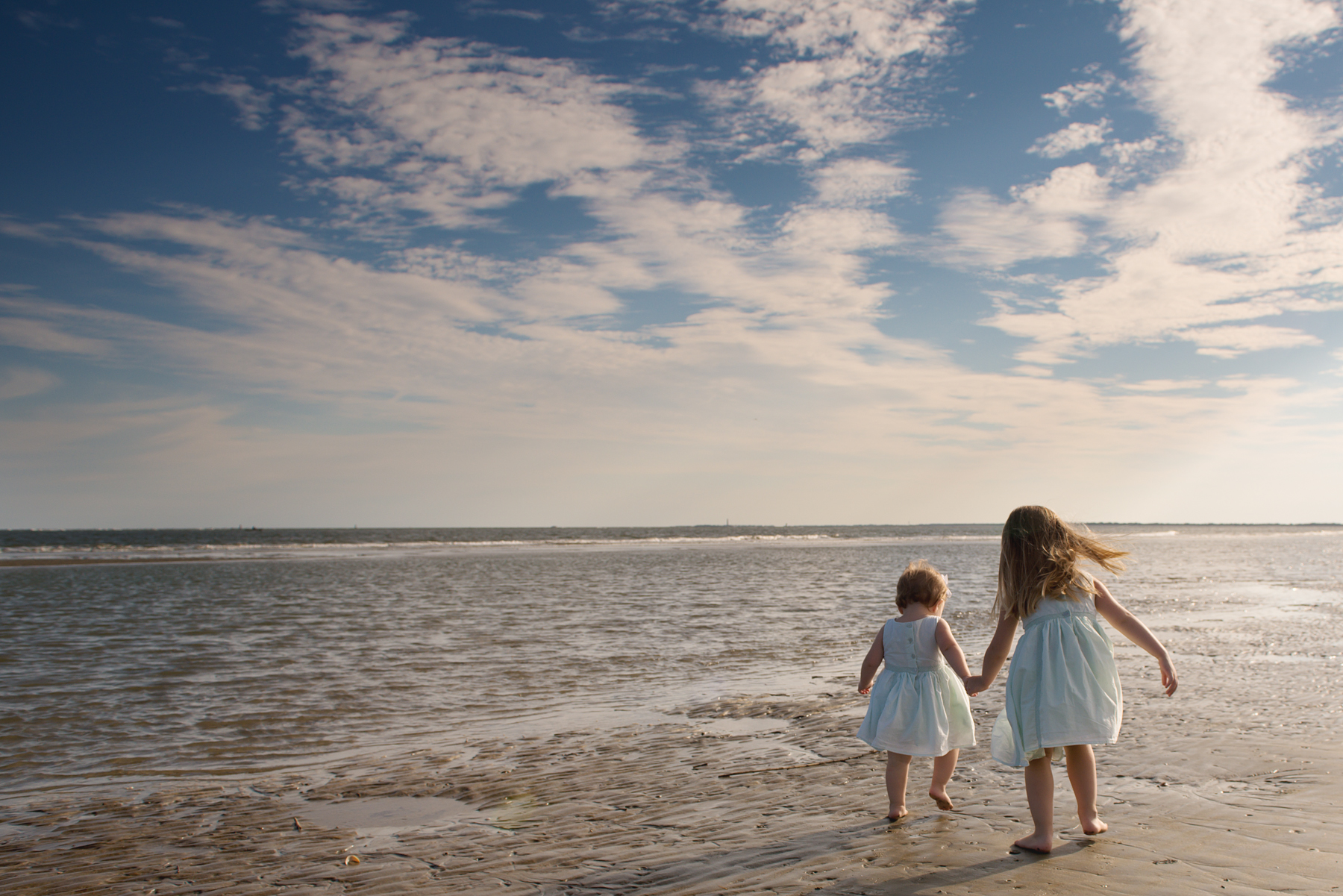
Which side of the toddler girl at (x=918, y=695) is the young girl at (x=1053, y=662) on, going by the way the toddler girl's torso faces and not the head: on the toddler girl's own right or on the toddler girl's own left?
on the toddler girl's own right

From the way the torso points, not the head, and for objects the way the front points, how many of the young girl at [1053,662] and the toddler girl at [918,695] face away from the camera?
2

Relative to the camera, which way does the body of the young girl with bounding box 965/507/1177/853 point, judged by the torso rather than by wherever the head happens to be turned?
away from the camera

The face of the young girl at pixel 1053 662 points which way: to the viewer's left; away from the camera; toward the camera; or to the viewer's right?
away from the camera

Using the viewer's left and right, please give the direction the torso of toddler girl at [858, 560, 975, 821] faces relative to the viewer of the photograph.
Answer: facing away from the viewer

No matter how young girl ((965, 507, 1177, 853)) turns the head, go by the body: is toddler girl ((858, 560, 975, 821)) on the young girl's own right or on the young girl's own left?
on the young girl's own left
